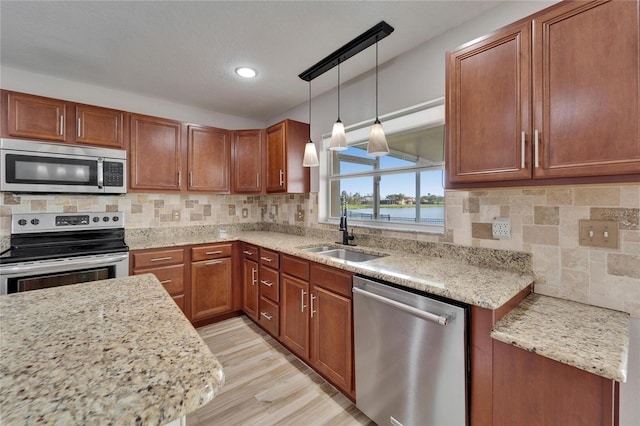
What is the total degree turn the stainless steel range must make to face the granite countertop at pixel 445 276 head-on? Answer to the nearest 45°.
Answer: approximately 45° to its left

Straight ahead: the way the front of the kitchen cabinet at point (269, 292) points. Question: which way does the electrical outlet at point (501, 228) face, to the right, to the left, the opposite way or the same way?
the same way

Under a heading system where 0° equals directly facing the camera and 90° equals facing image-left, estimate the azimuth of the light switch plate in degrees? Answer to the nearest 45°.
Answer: approximately 0°

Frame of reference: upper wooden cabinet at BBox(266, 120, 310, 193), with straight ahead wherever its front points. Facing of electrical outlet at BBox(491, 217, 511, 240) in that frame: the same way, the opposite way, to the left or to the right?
the same way

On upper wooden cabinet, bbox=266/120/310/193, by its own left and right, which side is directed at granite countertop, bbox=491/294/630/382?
left

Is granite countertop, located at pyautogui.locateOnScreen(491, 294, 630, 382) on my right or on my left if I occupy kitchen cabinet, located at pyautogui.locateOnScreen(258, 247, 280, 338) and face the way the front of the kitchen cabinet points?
on my left

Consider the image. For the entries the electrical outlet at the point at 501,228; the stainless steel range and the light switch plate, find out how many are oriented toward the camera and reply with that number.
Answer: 3

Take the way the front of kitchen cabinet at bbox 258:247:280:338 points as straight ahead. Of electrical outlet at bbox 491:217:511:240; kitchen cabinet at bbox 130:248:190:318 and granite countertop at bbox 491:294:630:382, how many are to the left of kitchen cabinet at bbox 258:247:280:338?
2

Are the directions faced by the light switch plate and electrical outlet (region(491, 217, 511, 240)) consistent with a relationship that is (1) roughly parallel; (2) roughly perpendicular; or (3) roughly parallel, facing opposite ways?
roughly parallel

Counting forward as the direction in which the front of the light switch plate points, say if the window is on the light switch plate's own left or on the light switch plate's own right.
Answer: on the light switch plate's own right

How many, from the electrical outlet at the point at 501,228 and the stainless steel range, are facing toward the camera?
2

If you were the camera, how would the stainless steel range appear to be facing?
facing the viewer
